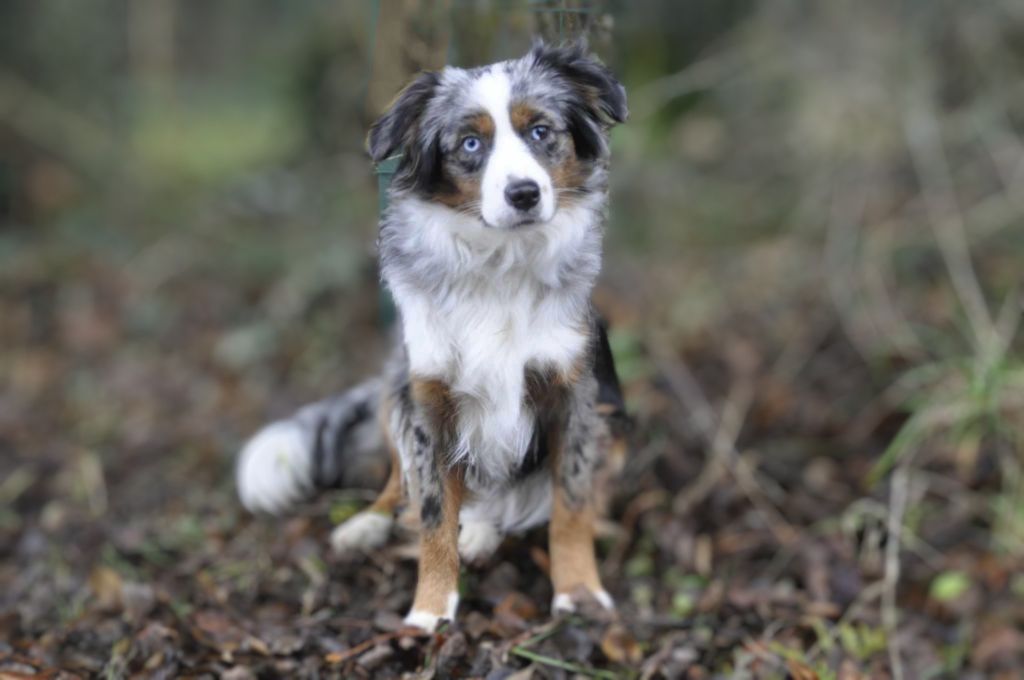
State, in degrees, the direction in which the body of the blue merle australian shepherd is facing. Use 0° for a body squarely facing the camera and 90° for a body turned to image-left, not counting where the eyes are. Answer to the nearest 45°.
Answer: approximately 0°

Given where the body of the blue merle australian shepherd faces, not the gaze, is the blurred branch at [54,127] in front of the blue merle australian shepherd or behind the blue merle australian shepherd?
behind

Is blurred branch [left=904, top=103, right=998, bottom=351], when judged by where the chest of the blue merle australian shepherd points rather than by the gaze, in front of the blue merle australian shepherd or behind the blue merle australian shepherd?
behind

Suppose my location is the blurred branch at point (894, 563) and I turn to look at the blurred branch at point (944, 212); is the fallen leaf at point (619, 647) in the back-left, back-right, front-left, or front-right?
back-left

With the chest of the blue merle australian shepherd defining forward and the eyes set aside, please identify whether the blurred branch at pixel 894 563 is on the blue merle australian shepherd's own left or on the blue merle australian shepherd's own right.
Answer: on the blue merle australian shepherd's own left
